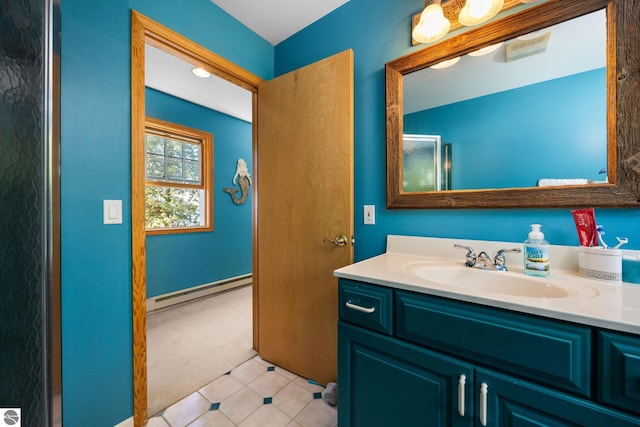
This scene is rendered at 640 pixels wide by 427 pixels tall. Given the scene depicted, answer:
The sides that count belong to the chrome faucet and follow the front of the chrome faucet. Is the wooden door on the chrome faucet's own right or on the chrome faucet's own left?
on the chrome faucet's own right

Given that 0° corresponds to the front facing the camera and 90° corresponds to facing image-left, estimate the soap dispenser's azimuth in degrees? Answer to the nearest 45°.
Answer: approximately 0°

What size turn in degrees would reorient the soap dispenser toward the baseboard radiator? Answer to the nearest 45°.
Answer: approximately 90° to its right

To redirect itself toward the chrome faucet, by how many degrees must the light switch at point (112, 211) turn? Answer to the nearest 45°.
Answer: approximately 45° to its left

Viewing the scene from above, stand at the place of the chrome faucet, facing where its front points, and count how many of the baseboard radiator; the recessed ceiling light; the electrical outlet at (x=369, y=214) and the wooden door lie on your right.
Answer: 4

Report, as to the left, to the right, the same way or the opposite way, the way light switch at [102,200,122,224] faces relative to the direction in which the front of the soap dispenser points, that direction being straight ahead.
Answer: to the left

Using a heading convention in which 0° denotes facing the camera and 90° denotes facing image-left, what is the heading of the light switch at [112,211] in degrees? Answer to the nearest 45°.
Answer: approximately 0°

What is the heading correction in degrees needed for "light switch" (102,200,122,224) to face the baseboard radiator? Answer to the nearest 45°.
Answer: approximately 135° to its left

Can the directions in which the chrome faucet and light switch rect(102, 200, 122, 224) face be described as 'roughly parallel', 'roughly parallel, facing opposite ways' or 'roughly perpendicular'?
roughly perpendicular

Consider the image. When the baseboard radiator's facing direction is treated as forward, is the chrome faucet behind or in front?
in front

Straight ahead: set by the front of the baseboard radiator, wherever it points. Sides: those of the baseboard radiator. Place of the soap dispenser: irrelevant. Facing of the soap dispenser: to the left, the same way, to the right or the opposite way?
to the right

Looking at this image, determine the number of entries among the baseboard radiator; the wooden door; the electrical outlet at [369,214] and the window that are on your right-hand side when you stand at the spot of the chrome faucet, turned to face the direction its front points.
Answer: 4
